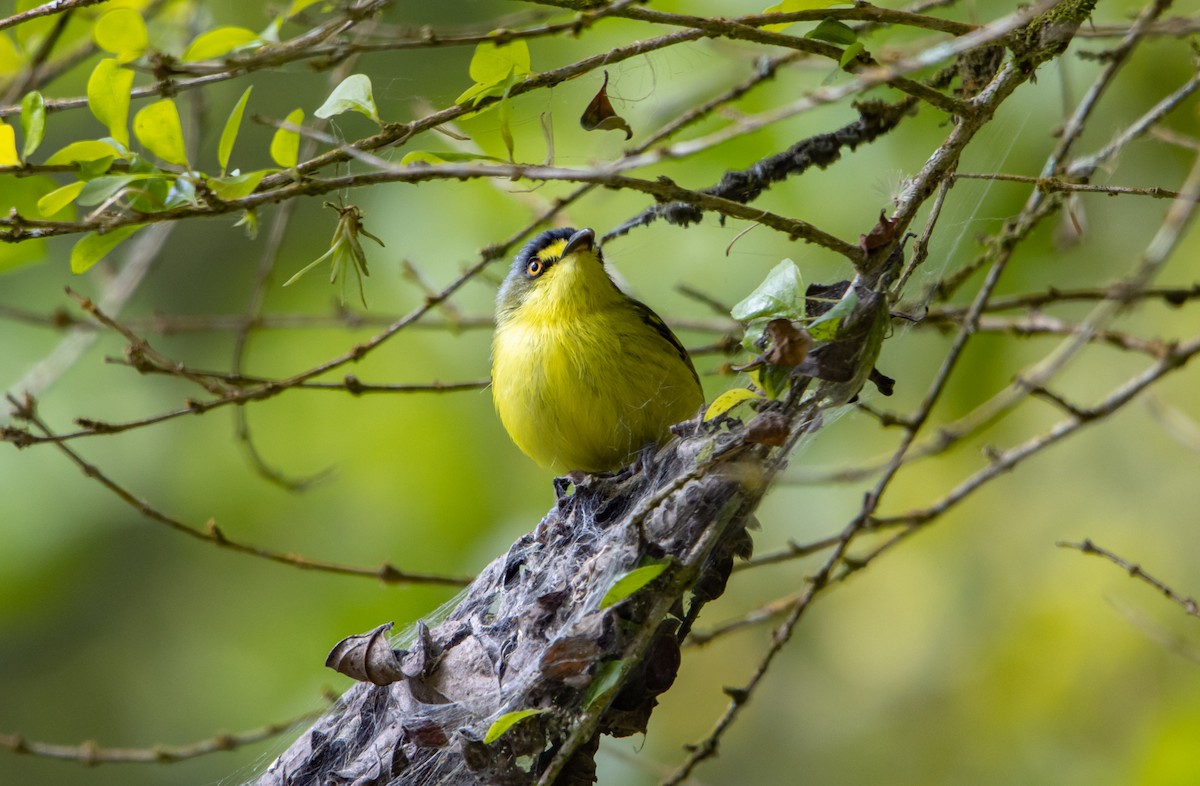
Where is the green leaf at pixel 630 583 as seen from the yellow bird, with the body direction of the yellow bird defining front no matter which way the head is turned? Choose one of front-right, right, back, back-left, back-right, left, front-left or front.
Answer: front-left

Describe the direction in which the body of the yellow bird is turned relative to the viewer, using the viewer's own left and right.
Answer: facing the viewer and to the left of the viewer

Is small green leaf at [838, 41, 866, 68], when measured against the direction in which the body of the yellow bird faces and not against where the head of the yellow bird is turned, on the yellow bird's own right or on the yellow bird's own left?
on the yellow bird's own left

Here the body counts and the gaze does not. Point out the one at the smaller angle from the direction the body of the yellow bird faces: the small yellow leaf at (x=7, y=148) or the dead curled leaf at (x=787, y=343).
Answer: the small yellow leaf

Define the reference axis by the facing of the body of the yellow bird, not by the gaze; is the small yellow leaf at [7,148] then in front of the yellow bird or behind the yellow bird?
in front
